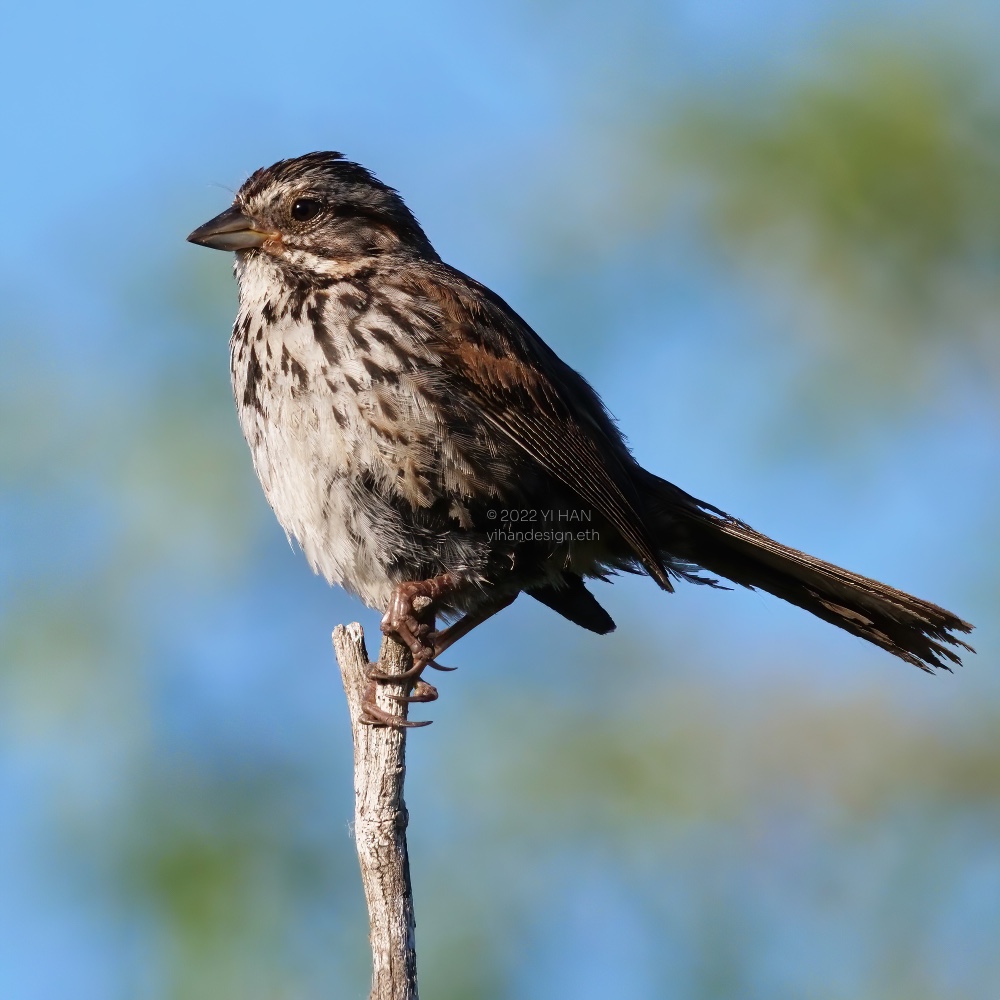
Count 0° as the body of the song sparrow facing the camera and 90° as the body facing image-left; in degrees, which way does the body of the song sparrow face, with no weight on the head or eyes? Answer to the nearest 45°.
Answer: approximately 90°
